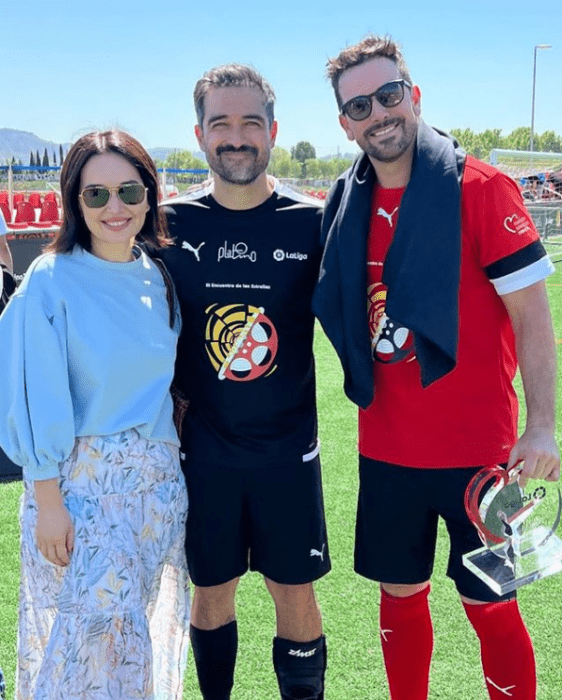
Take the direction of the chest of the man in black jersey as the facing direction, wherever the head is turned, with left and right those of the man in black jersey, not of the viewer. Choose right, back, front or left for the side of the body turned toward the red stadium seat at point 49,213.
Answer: back

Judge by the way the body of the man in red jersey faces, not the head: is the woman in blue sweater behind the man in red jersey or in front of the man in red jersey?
in front

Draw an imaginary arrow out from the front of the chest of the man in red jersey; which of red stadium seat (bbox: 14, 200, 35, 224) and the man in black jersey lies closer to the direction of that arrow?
the man in black jersey

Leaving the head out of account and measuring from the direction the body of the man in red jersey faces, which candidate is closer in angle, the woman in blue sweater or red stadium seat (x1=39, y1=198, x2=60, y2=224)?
the woman in blue sweater

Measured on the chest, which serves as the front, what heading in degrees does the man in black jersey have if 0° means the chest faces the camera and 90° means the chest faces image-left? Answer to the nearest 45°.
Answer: approximately 0°

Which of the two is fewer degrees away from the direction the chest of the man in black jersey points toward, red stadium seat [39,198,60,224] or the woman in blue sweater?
the woman in blue sweater

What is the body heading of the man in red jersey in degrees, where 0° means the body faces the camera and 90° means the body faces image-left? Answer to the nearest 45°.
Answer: approximately 45°

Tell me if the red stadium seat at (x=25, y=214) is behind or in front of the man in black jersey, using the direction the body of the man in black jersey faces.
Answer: behind

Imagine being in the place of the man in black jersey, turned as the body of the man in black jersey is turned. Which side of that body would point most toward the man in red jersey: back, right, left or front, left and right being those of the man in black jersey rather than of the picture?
left
